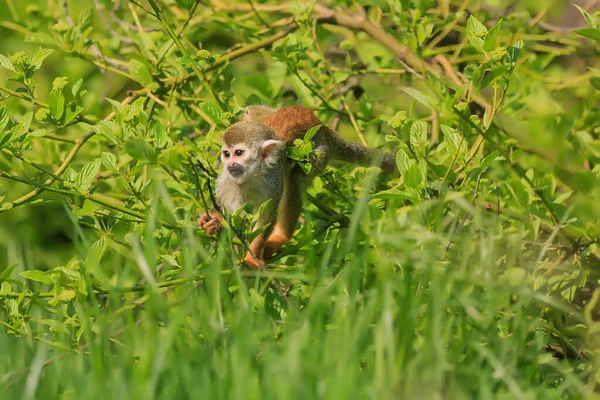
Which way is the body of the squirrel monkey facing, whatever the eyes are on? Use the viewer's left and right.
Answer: facing the viewer and to the left of the viewer
